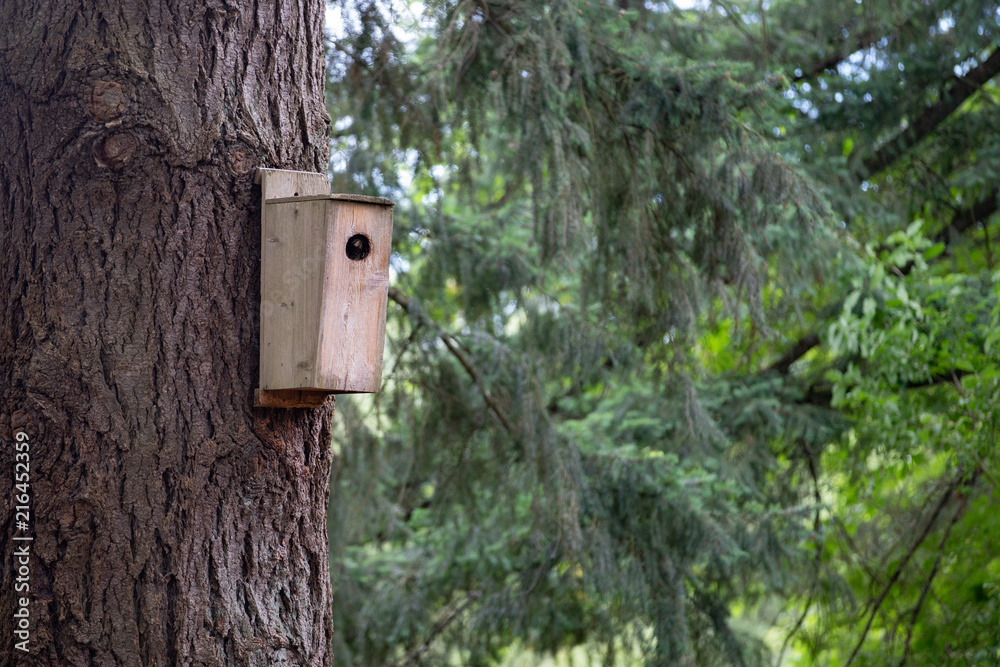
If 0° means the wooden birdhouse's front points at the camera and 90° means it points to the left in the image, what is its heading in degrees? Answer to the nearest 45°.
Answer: approximately 315°
